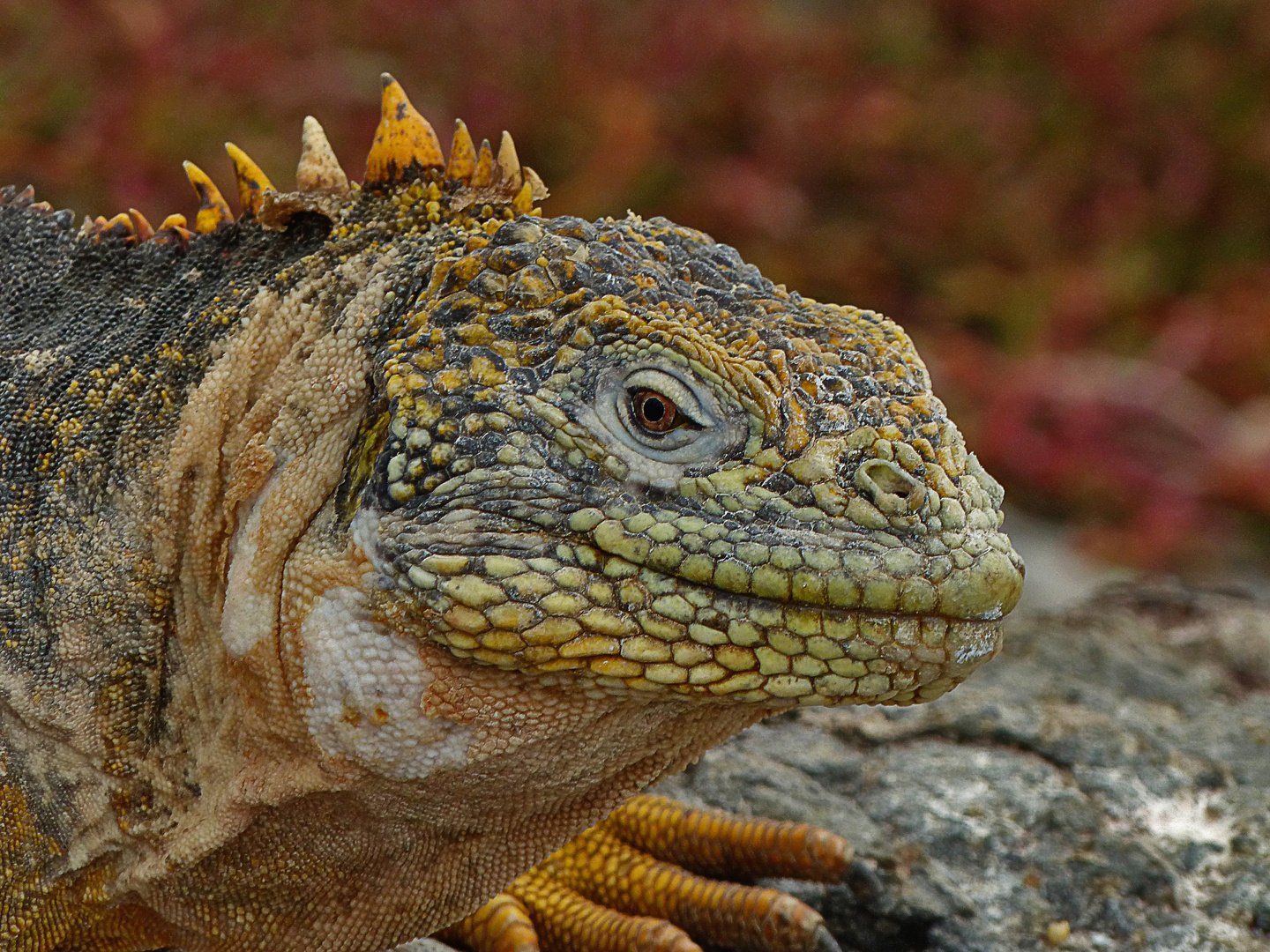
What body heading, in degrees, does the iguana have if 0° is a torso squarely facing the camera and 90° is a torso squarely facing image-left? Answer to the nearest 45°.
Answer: approximately 270°
